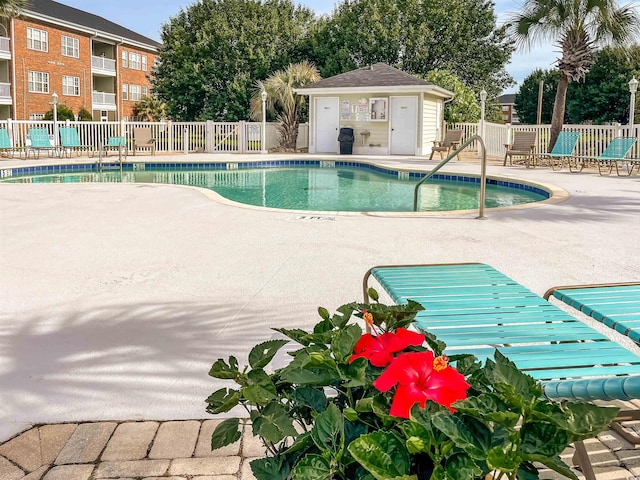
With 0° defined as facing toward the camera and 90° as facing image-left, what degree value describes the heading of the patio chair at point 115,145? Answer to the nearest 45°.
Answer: approximately 0°

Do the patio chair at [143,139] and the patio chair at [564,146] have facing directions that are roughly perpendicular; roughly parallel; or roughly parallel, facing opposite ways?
roughly perpendicular

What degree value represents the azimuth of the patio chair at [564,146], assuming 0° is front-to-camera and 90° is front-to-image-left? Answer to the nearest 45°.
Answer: approximately 45°

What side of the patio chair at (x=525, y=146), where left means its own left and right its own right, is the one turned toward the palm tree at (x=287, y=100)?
right

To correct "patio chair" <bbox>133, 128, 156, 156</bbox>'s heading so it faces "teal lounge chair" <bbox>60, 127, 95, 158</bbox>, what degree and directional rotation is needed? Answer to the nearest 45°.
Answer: approximately 45° to its right

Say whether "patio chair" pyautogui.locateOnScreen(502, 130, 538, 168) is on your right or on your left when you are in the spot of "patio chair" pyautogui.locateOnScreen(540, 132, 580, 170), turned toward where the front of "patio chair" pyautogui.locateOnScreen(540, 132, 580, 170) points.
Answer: on your right

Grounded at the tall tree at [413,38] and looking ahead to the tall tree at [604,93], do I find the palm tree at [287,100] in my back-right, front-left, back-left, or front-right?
back-right

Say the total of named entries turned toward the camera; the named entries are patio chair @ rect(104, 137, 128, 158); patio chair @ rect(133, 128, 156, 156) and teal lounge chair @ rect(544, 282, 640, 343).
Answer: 2

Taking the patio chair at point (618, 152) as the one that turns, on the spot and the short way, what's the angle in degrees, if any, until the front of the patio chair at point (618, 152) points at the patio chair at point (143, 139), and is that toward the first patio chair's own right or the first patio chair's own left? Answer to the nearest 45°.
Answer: approximately 45° to the first patio chair's own right

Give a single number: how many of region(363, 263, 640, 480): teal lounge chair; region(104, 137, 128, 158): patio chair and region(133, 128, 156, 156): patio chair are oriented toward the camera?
2

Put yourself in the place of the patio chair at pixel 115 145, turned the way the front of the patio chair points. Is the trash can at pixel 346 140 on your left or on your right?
on your left
